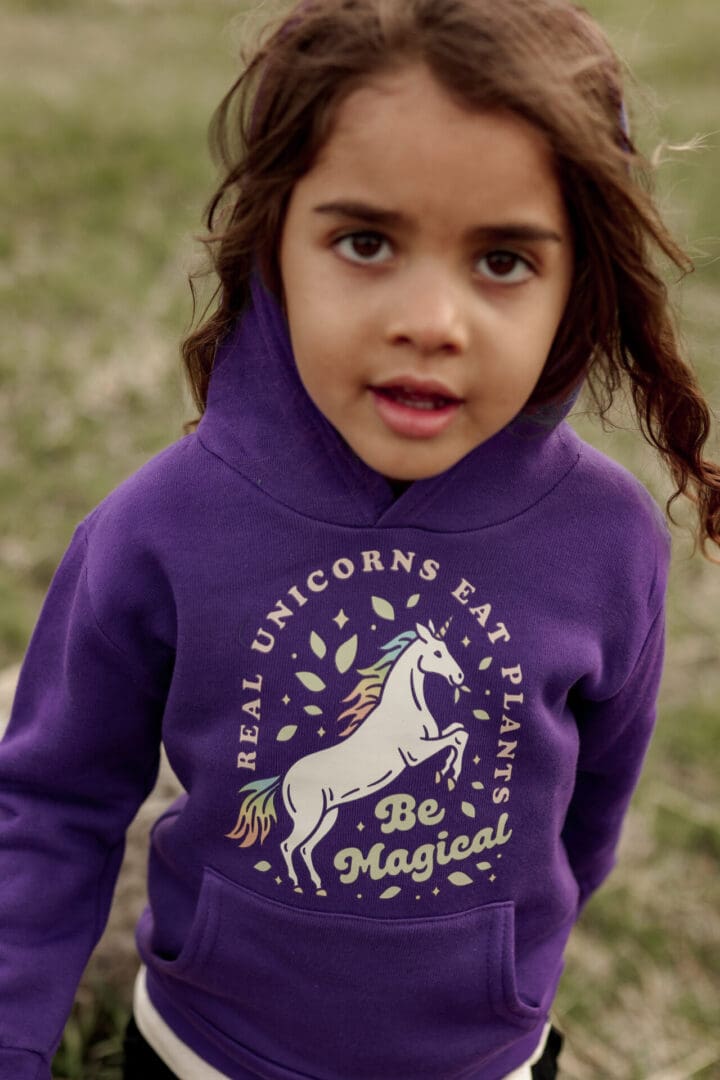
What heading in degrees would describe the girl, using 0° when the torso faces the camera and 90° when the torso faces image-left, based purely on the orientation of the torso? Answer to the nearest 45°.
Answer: approximately 0°
